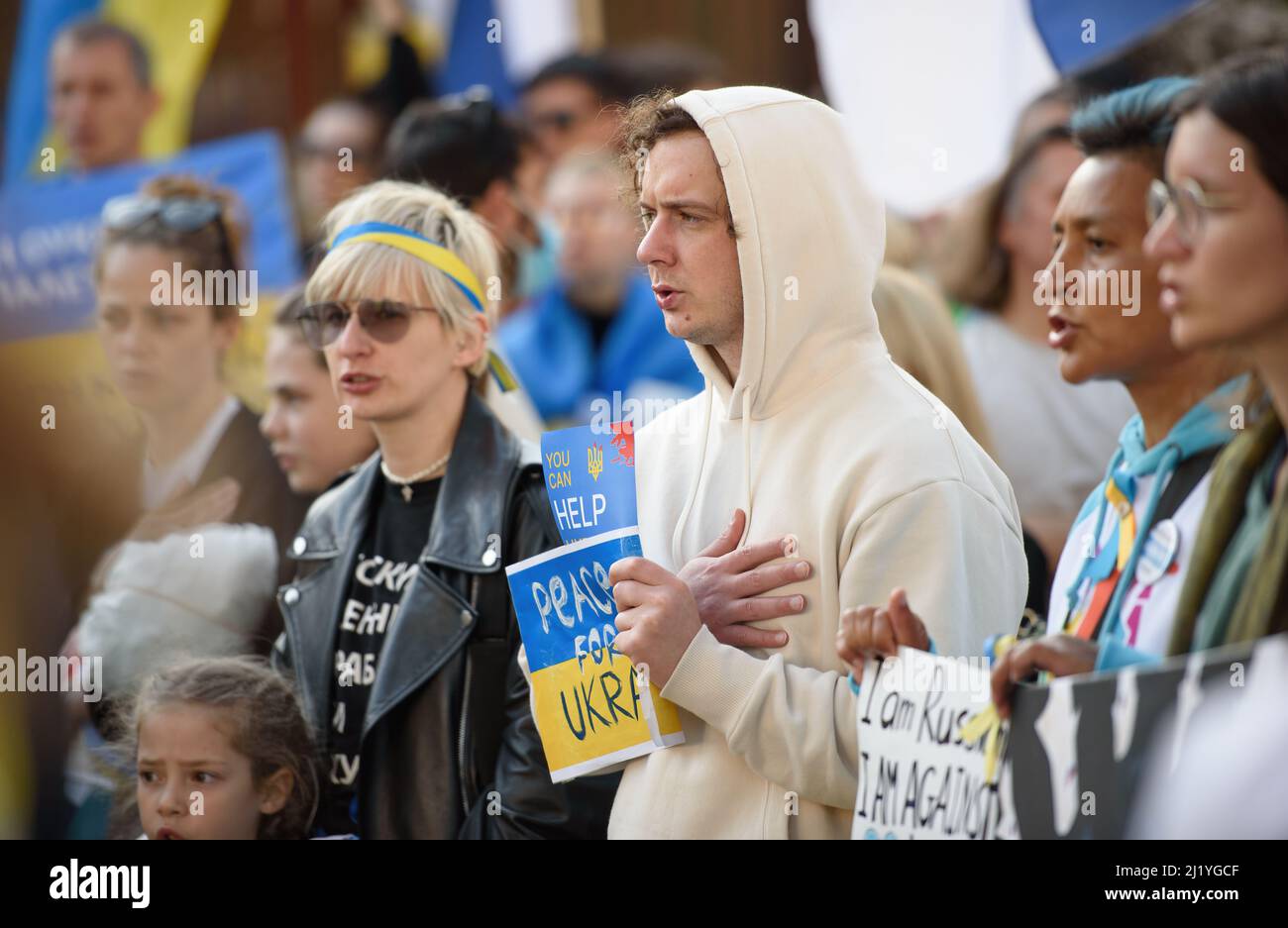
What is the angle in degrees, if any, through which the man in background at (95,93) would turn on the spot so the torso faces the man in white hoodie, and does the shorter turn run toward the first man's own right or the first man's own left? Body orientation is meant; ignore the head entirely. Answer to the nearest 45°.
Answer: approximately 45° to the first man's own left

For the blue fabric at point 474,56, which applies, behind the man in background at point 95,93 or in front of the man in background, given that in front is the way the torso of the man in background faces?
behind

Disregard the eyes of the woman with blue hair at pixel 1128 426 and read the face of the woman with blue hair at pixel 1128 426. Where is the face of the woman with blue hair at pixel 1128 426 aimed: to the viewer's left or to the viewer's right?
to the viewer's left

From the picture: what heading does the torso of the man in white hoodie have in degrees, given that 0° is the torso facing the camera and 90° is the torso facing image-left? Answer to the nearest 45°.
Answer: approximately 45°

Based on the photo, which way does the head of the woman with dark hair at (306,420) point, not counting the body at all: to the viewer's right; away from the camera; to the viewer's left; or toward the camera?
to the viewer's left

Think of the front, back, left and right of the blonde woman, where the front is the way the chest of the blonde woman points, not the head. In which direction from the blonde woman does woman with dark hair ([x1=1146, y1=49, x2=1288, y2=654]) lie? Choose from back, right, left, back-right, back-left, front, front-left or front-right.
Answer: left

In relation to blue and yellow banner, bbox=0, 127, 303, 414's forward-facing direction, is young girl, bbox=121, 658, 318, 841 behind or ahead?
ahead

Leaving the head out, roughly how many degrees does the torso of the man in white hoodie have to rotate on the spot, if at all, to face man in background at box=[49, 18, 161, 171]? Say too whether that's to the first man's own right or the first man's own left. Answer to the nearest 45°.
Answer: approximately 90° to the first man's own right

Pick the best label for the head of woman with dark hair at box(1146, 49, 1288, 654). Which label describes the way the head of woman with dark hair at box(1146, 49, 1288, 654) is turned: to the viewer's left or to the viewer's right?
to the viewer's left
